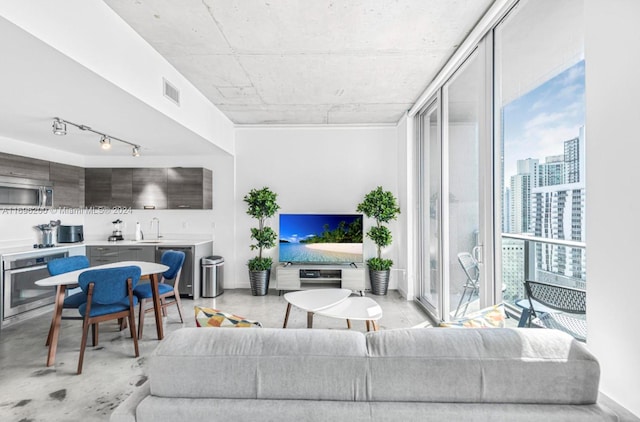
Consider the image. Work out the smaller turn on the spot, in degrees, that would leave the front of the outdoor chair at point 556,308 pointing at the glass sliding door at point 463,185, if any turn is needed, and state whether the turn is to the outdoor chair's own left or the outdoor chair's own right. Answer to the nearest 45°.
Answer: approximately 90° to the outdoor chair's own right

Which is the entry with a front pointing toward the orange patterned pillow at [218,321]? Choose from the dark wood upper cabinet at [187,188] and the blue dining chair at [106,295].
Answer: the dark wood upper cabinet

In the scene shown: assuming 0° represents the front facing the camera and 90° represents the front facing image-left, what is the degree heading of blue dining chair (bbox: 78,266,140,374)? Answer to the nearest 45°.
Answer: approximately 135°

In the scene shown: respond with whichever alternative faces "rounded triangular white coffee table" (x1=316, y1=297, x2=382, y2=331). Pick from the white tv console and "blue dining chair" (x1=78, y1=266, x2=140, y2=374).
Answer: the white tv console

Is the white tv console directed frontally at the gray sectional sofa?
yes

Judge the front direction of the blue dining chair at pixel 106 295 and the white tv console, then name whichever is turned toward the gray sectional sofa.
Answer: the white tv console

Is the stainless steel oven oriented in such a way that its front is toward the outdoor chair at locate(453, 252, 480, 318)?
yes

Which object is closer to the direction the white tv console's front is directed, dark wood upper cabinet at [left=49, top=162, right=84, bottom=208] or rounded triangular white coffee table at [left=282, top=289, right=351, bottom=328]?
the rounded triangular white coffee table

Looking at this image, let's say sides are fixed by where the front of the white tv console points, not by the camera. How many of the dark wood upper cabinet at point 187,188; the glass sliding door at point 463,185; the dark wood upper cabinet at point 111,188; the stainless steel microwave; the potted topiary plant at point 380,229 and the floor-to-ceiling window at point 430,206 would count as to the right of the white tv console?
3
